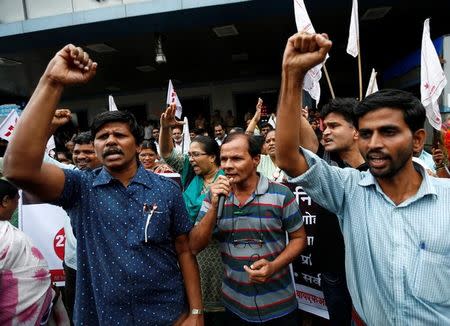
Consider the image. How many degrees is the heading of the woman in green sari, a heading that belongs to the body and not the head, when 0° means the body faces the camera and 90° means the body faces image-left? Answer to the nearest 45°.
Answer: approximately 45°

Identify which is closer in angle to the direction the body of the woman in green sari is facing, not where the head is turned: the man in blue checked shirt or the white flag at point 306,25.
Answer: the man in blue checked shirt

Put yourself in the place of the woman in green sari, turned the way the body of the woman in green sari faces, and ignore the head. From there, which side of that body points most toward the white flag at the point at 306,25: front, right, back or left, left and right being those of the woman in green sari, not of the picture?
back

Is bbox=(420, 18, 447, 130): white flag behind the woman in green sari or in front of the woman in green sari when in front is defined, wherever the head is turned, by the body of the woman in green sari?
behind
